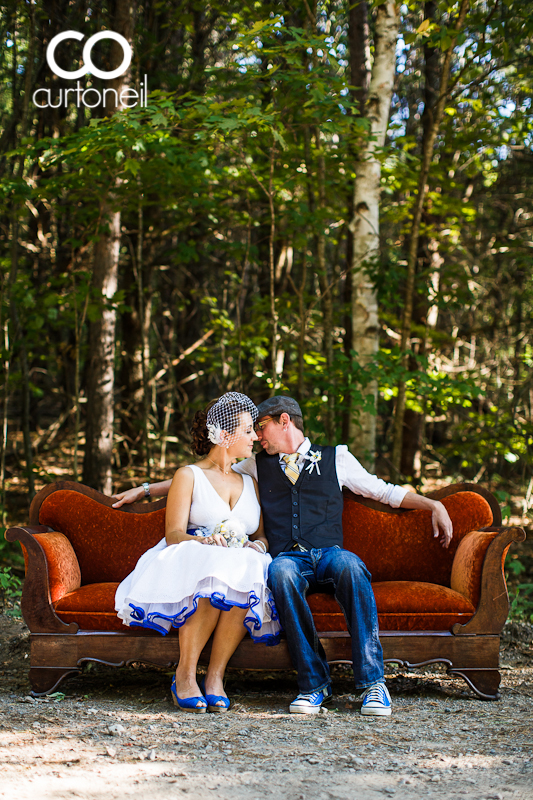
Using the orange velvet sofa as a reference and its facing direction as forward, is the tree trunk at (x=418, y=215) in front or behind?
behind

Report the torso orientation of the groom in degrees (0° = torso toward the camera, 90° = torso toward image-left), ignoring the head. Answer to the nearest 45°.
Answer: approximately 0°

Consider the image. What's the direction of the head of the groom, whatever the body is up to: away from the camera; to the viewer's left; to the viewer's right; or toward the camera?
to the viewer's left

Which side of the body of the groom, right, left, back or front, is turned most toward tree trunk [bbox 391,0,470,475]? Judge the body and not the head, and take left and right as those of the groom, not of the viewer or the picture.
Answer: back

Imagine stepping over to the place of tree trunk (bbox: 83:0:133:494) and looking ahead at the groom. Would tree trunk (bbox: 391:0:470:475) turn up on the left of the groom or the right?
left

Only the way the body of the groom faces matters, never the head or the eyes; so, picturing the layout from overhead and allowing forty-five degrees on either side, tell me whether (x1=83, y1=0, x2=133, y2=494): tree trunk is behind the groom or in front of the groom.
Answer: behind

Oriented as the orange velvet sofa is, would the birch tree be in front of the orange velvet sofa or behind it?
behind

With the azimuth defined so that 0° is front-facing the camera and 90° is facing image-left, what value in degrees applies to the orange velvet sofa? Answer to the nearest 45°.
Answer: approximately 0°
